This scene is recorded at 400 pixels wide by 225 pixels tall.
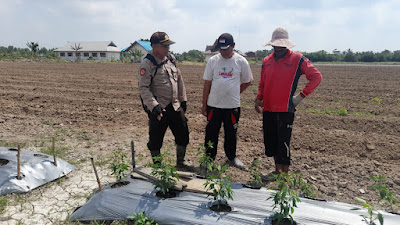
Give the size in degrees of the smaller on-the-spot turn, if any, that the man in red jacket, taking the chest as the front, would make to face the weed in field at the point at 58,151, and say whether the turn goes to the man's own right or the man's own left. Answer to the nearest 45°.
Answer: approximately 45° to the man's own right

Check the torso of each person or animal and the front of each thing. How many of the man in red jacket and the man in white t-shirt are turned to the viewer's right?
0

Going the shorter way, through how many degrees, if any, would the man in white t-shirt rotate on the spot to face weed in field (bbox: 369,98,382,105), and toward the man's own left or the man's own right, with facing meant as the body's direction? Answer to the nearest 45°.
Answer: approximately 135° to the man's own left

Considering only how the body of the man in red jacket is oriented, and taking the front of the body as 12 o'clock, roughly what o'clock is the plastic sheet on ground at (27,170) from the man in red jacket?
The plastic sheet on ground is roughly at 1 o'clock from the man in red jacket.

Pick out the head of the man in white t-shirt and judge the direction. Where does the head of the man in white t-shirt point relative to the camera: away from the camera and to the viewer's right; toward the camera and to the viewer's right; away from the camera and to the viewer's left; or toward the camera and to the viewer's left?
toward the camera and to the viewer's left

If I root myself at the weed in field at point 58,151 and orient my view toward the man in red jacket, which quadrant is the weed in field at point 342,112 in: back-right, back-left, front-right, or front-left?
front-left

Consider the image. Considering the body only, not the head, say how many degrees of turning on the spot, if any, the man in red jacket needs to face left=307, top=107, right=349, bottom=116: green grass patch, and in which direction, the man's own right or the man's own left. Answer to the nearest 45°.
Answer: approximately 135° to the man's own right

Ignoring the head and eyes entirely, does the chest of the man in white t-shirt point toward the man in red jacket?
no

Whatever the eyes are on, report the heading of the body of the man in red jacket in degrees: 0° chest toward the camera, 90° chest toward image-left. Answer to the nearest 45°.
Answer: approximately 45°

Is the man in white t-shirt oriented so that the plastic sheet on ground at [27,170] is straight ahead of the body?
no

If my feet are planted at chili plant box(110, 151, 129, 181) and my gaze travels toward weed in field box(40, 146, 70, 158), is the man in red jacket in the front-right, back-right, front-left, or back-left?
back-right

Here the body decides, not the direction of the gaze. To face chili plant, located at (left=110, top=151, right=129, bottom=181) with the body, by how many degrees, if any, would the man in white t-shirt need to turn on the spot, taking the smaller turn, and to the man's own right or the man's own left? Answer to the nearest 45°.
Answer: approximately 45° to the man's own right

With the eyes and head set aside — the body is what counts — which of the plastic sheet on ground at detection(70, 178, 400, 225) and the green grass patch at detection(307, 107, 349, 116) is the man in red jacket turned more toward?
the plastic sheet on ground

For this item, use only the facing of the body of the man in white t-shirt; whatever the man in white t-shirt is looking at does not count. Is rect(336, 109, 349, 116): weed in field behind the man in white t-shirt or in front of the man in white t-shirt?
behind

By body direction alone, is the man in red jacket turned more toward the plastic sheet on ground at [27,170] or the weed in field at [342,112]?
the plastic sheet on ground

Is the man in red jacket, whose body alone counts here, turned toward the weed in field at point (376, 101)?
no

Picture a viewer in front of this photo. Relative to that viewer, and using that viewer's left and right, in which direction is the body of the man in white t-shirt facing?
facing the viewer

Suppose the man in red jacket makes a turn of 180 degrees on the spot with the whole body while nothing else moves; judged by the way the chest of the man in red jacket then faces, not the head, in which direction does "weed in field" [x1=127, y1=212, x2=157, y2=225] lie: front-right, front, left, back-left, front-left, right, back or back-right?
back
